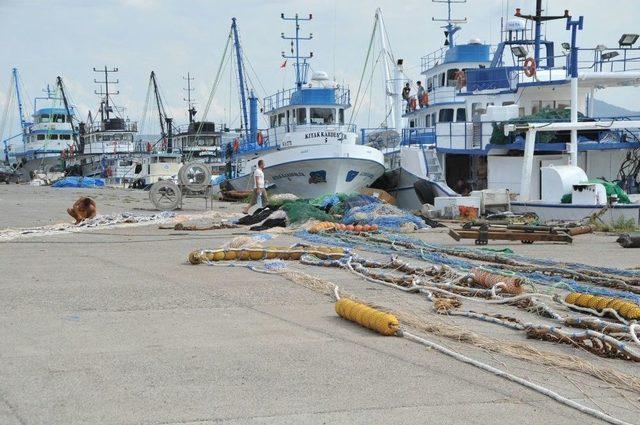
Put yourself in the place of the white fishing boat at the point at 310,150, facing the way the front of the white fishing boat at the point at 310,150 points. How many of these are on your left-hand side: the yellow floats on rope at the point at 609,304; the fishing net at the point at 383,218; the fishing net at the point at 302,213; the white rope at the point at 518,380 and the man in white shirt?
0

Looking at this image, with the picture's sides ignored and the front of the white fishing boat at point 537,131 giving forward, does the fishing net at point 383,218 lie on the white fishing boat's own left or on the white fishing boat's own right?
on the white fishing boat's own left

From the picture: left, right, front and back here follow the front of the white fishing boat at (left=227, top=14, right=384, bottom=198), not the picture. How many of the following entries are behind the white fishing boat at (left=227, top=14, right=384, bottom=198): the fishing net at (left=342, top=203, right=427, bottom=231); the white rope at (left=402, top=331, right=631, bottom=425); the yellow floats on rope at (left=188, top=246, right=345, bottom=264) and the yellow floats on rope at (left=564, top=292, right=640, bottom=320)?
0

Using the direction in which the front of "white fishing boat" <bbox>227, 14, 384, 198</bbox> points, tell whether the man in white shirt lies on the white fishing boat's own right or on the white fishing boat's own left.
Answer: on the white fishing boat's own right

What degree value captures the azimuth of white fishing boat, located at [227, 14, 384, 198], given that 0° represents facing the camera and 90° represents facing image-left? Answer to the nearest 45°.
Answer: approximately 315°

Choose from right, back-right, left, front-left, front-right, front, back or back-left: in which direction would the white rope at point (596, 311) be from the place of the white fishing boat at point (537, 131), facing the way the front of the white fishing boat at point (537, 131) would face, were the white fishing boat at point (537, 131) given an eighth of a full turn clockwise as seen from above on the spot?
back

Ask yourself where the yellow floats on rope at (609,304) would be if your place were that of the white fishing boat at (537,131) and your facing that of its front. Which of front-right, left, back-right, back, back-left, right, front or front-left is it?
back-left

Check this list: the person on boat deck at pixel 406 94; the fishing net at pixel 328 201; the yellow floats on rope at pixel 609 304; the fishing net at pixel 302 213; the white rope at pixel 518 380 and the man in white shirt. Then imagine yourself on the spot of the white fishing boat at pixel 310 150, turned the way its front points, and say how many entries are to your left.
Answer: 1

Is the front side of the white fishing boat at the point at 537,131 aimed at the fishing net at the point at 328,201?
no

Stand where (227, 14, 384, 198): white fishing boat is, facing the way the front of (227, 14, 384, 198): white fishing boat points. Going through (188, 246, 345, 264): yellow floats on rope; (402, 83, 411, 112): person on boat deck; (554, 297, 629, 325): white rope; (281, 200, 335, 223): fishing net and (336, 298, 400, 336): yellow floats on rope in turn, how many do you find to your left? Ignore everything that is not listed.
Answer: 1

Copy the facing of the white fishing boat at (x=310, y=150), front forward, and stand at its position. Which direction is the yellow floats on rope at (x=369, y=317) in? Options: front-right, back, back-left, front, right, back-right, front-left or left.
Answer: front-right

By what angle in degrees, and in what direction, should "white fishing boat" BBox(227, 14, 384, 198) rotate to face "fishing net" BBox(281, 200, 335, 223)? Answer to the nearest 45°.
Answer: approximately 45° to its right

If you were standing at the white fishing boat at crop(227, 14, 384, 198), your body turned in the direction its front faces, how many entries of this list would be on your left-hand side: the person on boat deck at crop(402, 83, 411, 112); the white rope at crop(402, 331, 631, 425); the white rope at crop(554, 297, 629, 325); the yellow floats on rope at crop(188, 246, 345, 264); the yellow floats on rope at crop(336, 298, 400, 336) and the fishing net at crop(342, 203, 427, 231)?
1
